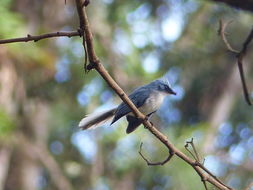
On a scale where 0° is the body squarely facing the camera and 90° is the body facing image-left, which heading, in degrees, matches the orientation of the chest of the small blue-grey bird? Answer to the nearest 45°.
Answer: approximately 270°
